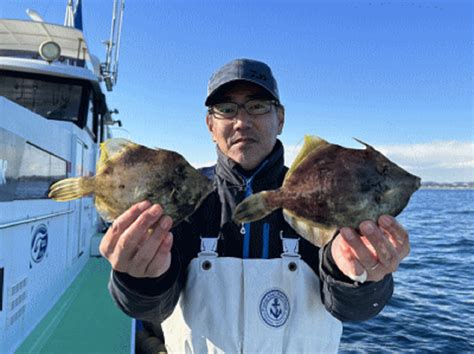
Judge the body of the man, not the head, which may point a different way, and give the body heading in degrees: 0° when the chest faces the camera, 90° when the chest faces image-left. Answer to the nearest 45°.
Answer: approximately 0°
